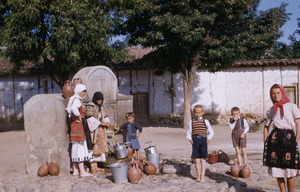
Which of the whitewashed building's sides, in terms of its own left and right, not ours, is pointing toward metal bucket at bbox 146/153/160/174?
front

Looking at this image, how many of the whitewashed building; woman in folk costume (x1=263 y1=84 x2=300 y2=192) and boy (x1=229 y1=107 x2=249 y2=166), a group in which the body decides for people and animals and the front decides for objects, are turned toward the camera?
3

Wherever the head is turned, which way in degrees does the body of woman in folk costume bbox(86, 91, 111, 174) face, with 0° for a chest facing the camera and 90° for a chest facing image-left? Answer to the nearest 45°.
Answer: approximately 315°

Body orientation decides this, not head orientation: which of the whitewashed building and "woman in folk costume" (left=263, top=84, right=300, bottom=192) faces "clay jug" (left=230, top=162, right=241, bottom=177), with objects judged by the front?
the whitewashed building

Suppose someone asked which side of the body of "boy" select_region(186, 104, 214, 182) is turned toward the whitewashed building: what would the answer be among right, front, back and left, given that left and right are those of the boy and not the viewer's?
back

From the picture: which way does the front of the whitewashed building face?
toward the camera

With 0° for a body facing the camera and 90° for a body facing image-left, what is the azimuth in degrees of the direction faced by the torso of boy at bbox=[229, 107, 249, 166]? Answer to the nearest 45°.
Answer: approximately 0°

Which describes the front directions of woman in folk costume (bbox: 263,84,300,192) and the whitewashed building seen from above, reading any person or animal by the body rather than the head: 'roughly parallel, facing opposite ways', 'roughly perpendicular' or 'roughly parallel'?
roughly parallel

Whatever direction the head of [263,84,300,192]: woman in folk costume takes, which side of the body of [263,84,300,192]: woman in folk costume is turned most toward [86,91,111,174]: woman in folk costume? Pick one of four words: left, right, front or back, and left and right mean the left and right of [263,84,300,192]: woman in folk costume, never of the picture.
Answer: right

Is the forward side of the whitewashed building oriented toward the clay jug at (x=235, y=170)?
yes

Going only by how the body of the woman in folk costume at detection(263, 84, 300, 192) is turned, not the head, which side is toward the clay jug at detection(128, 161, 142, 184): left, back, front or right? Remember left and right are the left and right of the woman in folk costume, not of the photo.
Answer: right

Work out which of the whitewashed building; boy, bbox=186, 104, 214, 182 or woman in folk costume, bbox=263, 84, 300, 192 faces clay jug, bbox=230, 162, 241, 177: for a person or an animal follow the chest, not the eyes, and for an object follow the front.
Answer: the whitewashed building

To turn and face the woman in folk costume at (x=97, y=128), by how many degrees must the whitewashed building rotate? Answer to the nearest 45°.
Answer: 0° — it already faces them

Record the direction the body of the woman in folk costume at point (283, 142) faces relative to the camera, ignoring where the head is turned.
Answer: toward the camera

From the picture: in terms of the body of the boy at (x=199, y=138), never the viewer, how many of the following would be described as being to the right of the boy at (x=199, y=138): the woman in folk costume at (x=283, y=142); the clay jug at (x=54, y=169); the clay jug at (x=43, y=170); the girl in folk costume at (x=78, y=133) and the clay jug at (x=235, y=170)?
3
